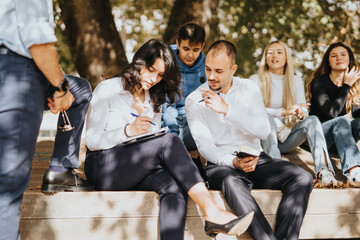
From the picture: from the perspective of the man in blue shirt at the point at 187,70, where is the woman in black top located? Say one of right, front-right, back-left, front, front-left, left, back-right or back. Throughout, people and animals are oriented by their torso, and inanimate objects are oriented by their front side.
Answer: left

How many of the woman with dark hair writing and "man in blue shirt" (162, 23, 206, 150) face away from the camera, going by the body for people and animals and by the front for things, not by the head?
0

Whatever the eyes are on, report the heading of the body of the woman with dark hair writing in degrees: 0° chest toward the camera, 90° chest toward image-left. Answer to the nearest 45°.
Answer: approximately 315°

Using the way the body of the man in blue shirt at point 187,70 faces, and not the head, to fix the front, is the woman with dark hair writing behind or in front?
in front

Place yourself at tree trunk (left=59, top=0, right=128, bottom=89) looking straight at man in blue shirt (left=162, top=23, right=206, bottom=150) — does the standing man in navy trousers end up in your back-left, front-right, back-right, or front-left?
front-right

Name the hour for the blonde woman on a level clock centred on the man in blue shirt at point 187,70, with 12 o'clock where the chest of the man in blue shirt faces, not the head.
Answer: The blonde woman is roughly at 9 o'clock from the man in blue shirt.

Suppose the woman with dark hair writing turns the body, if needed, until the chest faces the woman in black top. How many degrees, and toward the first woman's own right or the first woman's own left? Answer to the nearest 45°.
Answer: approximately 90° to the first woman's own left

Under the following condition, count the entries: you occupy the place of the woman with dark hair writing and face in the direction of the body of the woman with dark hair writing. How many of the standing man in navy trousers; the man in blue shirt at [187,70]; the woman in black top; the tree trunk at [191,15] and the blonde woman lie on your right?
1

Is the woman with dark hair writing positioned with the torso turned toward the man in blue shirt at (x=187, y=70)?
no

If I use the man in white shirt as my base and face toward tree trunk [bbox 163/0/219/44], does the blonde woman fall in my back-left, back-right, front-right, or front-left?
front-right

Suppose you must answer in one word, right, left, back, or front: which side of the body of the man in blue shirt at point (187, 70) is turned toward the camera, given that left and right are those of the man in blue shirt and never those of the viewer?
front

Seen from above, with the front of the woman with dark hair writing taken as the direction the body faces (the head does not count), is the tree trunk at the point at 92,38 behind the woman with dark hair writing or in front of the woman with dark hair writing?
behind

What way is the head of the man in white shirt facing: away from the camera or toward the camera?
toward the camera

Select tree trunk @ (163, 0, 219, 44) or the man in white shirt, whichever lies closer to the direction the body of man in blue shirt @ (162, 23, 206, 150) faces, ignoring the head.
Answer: the man in white shirt

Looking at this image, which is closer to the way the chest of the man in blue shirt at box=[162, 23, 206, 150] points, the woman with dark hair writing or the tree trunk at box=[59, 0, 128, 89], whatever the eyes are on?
the woman with dark hair writing

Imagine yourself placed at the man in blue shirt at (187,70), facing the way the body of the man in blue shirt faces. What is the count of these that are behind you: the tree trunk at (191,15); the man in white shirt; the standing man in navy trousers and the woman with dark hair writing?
1

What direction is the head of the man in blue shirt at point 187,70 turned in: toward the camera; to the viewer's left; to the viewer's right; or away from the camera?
toward the camera

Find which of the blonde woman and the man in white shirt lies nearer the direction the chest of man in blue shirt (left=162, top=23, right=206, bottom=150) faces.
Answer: the man in white shirt

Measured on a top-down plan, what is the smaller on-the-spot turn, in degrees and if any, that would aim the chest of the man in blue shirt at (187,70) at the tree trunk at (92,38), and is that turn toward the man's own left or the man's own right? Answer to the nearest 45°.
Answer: approximately 135° to the man's own right

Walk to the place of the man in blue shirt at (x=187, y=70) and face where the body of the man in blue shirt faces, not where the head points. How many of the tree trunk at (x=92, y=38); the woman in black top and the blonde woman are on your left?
2

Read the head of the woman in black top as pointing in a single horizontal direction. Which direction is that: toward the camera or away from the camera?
toward the camera
